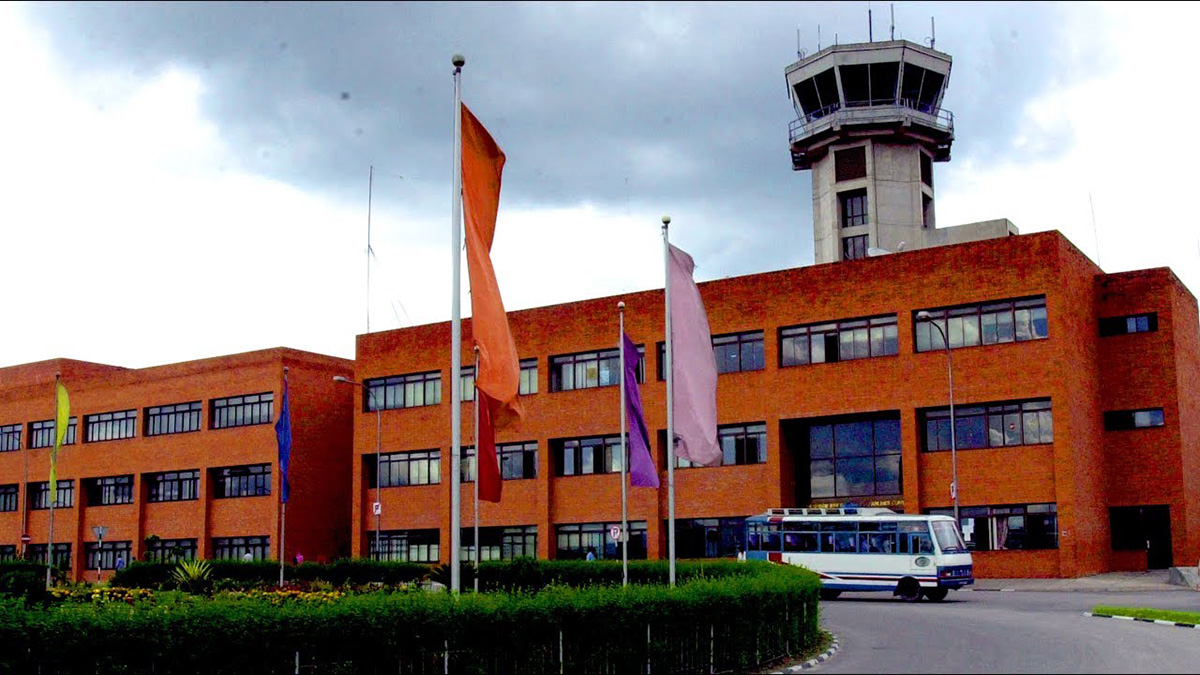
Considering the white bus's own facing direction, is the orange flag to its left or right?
on its right

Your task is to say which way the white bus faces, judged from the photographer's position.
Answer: facing the viewer and to the right of the viewer

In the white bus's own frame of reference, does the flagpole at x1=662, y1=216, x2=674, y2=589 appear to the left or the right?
on its right
